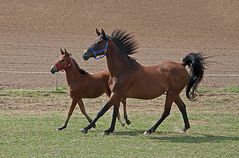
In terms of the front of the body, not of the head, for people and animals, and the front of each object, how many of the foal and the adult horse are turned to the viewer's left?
2

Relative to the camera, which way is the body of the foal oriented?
to the viewer's left

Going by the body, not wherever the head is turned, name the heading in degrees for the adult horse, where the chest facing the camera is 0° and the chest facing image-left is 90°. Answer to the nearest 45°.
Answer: approximately 90°

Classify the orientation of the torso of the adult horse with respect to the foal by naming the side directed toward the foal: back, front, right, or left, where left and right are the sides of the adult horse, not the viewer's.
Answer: front
